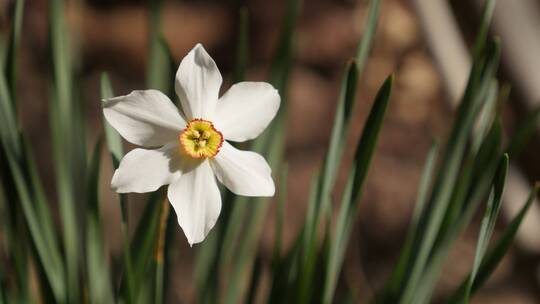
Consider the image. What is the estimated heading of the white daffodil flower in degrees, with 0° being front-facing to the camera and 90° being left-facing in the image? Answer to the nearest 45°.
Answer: approximately 0°
